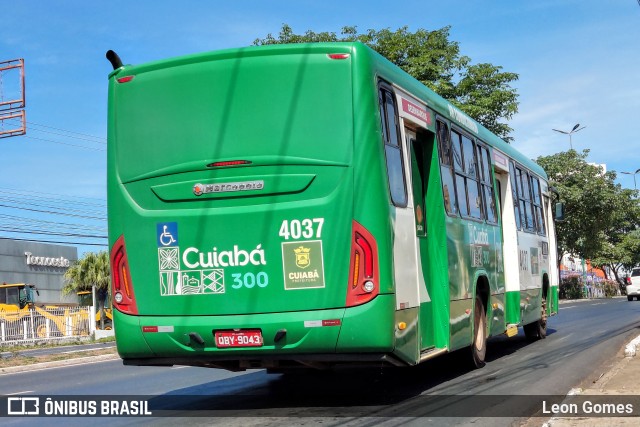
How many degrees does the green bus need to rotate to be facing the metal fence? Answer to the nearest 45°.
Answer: approximately 90° to its left

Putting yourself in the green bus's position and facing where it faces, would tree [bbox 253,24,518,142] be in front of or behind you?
in front

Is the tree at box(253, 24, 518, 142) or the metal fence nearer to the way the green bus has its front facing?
the tree

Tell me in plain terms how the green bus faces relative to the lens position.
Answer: facing away from the viewer and to the right of the viewer
